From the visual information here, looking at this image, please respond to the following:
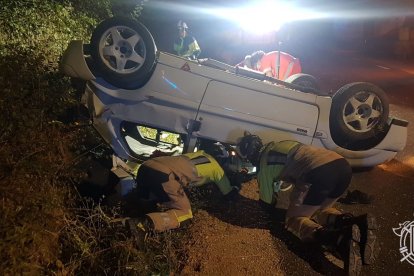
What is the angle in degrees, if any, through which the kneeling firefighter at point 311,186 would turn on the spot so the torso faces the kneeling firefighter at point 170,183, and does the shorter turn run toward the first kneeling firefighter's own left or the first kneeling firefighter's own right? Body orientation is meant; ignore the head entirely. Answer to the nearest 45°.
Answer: approximately 45° to the first kneeling firefighter's own left

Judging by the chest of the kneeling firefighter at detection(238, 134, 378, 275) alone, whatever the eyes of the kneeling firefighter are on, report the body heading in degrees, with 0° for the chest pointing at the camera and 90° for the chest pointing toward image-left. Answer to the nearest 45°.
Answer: approximately 135°

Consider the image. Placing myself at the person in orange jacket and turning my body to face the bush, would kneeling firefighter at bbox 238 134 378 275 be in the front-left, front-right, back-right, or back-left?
front-left

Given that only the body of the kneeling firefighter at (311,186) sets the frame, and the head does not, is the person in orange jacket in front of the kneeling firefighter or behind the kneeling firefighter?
in front

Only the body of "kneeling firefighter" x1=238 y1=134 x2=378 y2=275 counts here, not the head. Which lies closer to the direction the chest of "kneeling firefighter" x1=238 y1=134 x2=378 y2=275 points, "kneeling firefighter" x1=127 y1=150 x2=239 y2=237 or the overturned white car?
the overturned white car

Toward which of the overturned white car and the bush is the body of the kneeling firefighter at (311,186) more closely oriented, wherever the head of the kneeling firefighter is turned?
the overturned white car
